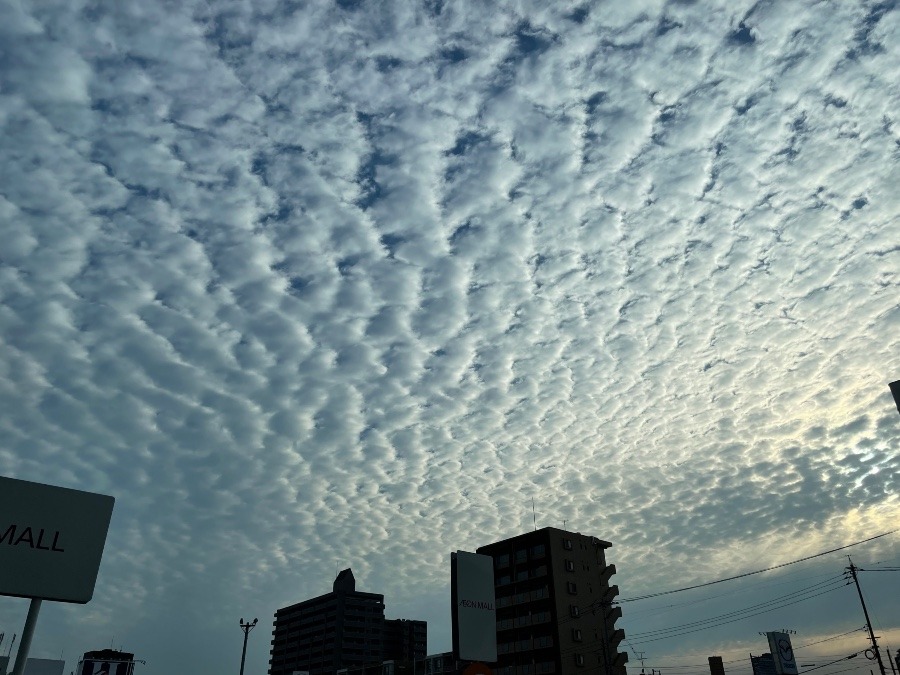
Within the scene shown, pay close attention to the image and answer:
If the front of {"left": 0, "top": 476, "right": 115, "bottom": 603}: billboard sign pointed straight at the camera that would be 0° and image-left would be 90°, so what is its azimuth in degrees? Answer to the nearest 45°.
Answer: approximately 0°

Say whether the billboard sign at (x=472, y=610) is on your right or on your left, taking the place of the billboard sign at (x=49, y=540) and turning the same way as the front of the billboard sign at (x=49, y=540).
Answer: on your left
